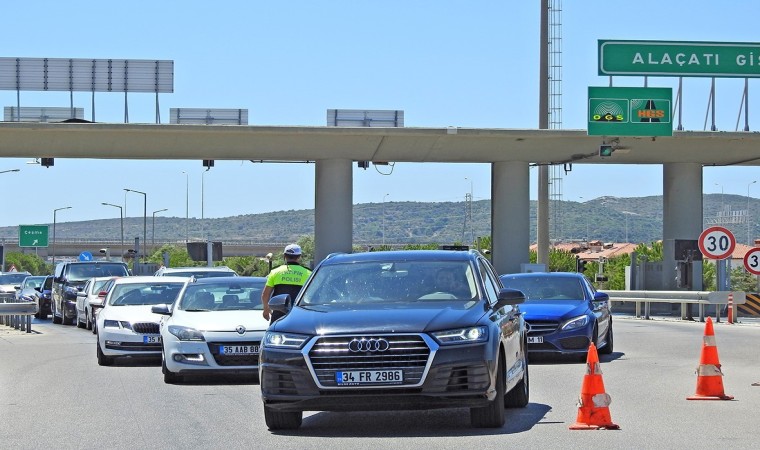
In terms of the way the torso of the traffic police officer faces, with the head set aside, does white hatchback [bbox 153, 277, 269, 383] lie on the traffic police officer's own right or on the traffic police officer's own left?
on the traffic police officer's own left

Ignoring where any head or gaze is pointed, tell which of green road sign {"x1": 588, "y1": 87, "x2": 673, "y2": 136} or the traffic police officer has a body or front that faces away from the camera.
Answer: the traffic police officer

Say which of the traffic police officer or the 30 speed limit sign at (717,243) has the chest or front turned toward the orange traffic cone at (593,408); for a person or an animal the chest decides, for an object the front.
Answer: the 30 speed limit sign

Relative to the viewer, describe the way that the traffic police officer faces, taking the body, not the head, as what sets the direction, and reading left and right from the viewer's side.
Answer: facing away from the viewer

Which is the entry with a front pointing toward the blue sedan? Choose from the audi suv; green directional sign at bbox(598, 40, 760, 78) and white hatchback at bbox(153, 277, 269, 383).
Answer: the green directional sign
